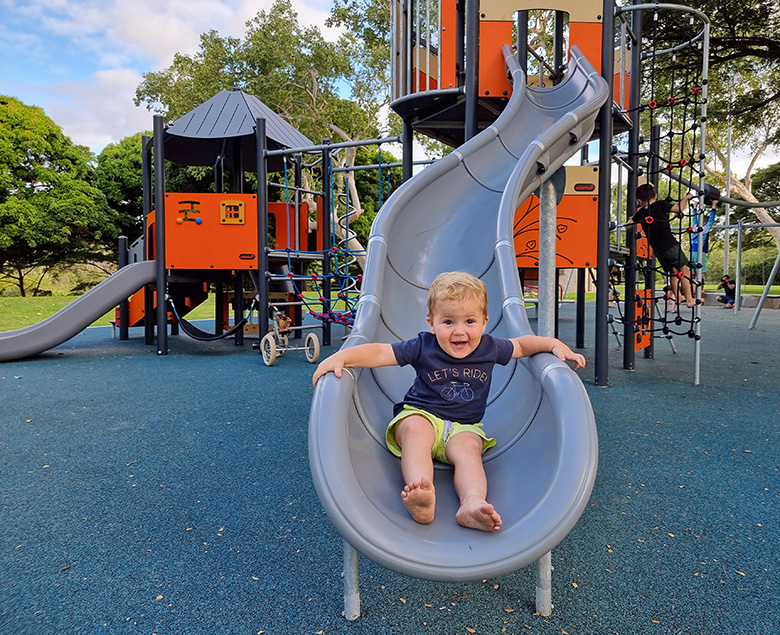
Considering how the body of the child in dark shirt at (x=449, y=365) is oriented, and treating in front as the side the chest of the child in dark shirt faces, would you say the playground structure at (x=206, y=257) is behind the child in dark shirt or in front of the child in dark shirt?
behind

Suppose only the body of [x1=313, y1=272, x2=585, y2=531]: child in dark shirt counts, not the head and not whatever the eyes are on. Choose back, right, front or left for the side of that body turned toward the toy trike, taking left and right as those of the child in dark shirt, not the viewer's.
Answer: back

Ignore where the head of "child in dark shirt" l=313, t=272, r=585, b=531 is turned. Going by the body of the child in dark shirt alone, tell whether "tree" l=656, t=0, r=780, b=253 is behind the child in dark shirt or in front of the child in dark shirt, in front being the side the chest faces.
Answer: behind

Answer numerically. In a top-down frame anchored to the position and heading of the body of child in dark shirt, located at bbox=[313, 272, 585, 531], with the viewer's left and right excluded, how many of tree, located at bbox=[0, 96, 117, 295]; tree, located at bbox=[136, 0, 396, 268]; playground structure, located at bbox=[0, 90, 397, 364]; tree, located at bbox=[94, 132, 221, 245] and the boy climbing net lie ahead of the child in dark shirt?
0

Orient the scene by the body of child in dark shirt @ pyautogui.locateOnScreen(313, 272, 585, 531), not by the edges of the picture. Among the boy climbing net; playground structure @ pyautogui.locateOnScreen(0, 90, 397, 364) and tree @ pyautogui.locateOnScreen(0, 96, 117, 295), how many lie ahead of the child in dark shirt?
0

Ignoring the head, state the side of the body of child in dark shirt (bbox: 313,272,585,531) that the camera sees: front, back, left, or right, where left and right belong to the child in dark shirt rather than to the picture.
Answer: front

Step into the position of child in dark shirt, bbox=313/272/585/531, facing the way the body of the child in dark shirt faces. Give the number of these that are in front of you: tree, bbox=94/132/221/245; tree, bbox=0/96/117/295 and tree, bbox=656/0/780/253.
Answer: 0

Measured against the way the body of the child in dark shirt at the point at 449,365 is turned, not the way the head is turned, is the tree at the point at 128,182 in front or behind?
behind

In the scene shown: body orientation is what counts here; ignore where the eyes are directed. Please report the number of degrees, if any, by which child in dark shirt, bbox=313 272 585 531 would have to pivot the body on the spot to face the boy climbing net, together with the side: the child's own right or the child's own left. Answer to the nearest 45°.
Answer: approximately 135° to the child's own left

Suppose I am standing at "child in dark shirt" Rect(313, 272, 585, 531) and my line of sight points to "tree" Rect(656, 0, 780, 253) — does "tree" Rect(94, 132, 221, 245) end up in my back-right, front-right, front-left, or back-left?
front-left

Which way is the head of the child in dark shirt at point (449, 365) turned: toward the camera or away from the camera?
toward the camera

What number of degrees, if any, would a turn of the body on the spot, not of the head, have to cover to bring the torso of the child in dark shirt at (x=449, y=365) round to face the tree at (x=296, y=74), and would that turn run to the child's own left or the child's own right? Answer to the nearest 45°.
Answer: approximately 180°

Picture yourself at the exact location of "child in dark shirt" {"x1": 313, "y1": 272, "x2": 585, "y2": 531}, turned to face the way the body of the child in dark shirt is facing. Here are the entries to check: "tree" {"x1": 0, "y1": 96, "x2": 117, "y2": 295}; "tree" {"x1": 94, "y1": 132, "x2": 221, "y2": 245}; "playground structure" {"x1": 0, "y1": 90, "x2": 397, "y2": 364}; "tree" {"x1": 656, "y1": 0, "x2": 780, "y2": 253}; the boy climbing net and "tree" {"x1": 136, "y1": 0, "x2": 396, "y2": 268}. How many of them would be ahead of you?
0
